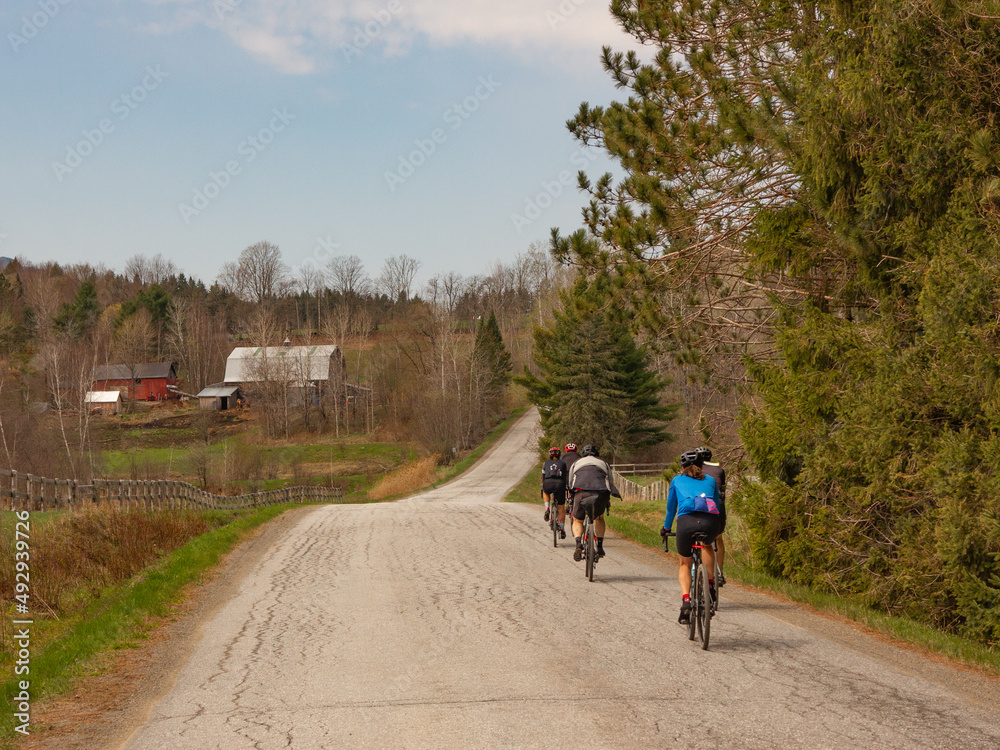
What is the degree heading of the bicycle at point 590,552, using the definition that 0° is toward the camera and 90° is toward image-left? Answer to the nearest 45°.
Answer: approximately 180°

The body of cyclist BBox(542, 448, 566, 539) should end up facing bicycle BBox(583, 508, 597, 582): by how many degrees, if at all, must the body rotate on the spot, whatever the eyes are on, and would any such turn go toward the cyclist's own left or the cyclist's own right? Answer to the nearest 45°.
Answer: approximately 180°

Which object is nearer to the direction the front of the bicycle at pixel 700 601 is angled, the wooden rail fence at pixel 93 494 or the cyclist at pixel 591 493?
the cyclist

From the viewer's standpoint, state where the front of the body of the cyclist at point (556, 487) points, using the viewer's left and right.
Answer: facing away from the viewer

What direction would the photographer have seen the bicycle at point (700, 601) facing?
facing away from the viewer

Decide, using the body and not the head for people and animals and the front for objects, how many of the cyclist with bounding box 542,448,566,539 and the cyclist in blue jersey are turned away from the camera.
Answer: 2

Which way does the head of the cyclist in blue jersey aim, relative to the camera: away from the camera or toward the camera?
away from the camera

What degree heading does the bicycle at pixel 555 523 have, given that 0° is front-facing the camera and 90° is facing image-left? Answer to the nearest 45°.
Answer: approximately 180°

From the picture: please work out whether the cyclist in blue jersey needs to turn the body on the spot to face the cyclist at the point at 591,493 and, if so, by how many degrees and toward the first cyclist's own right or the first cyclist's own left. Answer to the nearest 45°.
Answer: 0° — they already face them

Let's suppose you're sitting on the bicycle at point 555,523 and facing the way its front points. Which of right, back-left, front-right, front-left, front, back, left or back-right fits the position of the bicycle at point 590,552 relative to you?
back

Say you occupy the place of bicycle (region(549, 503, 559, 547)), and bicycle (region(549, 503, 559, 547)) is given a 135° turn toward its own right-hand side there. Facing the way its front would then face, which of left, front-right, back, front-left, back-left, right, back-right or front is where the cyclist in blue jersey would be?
front-right

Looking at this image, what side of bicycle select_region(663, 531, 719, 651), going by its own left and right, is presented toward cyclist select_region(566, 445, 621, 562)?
front

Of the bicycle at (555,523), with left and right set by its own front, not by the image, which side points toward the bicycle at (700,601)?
back
